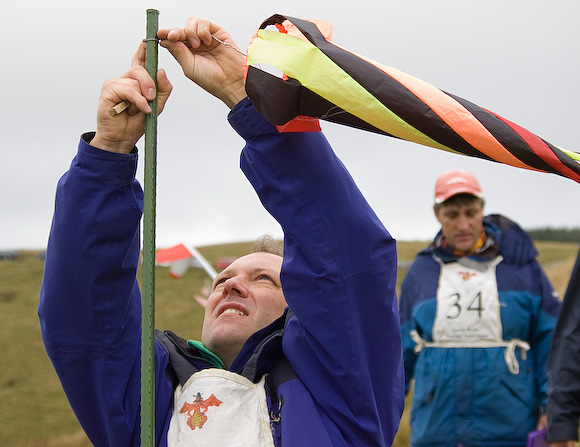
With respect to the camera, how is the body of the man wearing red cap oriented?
toward the camera

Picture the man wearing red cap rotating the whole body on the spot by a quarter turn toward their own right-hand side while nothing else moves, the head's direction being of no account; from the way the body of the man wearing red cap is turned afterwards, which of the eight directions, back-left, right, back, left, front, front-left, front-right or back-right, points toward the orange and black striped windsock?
left

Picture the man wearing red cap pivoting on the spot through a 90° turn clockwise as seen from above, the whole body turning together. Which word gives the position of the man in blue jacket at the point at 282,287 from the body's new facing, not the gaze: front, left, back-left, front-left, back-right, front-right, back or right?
left
